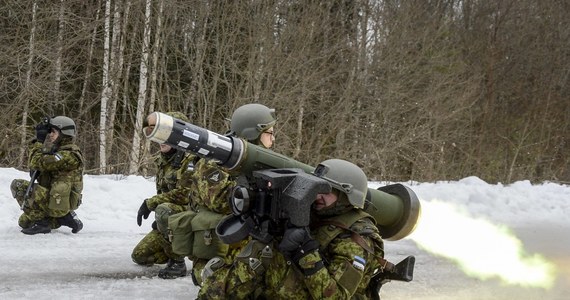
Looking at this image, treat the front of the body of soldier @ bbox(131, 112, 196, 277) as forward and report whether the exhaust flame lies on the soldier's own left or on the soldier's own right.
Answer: on the soldier's own left

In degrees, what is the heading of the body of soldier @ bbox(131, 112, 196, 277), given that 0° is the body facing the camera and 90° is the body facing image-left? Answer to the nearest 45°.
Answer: approximately 45°

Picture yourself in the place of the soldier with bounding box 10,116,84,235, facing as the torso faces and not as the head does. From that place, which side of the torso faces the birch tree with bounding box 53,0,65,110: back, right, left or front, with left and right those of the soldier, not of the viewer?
right

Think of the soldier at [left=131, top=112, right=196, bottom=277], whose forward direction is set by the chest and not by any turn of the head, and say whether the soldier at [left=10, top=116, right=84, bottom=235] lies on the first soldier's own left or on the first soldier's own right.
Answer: on the first soldier's own right

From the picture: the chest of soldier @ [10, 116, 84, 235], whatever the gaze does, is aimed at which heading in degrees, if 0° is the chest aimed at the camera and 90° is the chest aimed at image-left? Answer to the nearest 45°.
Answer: approximately 90°

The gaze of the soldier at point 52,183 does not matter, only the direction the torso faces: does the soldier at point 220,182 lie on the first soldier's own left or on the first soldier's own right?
on the first soldier's own left

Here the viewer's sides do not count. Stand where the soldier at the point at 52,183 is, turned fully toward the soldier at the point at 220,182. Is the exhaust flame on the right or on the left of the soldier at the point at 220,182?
left

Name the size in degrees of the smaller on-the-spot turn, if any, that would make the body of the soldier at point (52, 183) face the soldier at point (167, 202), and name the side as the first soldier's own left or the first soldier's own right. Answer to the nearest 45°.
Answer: approximately 135° to the first soldier's own left
